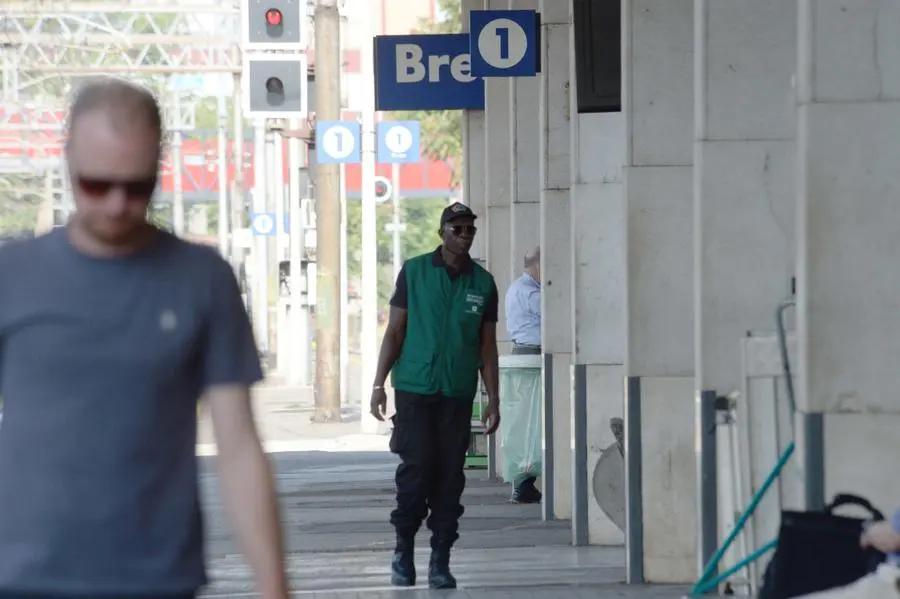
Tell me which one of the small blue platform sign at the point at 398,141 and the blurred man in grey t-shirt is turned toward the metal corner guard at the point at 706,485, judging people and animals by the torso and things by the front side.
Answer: the small blue platform sign

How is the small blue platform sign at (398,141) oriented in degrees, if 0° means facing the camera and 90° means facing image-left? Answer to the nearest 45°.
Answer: approximately 0°

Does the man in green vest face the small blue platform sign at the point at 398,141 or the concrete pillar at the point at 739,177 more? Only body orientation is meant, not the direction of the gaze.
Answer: the concrete pillar
